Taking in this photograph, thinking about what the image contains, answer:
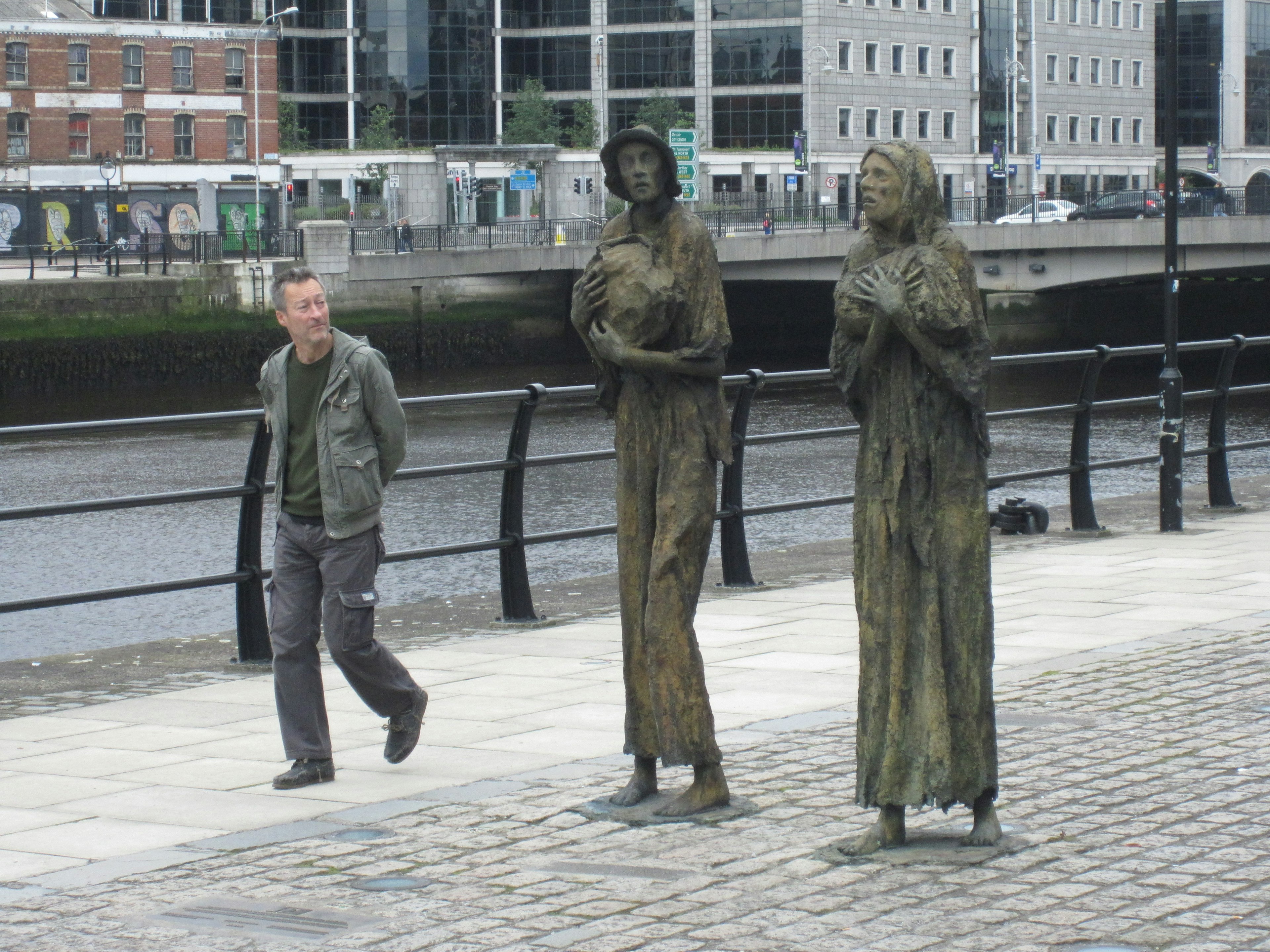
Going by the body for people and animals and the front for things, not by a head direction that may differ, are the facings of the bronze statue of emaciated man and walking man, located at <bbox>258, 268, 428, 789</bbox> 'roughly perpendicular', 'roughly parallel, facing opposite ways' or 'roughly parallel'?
roughly parallel

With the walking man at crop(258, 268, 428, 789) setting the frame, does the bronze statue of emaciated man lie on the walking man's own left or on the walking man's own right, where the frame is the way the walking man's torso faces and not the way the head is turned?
on the walking man's own left

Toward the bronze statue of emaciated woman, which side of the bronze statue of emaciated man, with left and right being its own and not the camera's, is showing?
left

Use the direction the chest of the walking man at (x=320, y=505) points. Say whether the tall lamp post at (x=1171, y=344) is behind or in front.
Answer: behind

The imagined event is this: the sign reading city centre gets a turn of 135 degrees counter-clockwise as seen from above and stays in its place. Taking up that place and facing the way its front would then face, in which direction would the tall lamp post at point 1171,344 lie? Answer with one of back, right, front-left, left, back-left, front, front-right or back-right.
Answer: back-right

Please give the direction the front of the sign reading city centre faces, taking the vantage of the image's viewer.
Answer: facing the viewer

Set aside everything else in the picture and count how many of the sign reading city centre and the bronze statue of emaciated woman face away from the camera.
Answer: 0

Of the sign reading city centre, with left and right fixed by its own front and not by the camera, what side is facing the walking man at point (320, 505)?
front

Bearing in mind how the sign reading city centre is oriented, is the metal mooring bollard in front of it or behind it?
in front

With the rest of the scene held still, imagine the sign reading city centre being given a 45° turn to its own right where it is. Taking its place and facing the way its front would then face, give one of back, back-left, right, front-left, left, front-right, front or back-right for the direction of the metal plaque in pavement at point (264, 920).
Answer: front-left

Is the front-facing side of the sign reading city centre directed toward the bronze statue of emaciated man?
yes

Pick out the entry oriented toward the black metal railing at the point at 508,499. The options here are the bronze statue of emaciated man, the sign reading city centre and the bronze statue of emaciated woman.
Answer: the sign reading city centre

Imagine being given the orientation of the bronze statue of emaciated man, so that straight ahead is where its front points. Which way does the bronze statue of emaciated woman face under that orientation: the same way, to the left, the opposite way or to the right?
the same way

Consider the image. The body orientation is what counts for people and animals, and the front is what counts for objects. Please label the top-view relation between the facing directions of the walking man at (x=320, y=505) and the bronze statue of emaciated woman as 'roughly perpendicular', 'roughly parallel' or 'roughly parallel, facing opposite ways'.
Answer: roughly parallel

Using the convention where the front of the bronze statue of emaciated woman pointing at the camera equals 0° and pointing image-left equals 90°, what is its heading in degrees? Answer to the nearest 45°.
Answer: approximately 45°

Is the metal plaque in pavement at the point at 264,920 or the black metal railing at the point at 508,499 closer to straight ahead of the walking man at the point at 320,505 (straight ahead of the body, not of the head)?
the metal plaque in pavement

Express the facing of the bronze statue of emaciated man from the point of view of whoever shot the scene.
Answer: facing the viewer and to the left of the viewer
